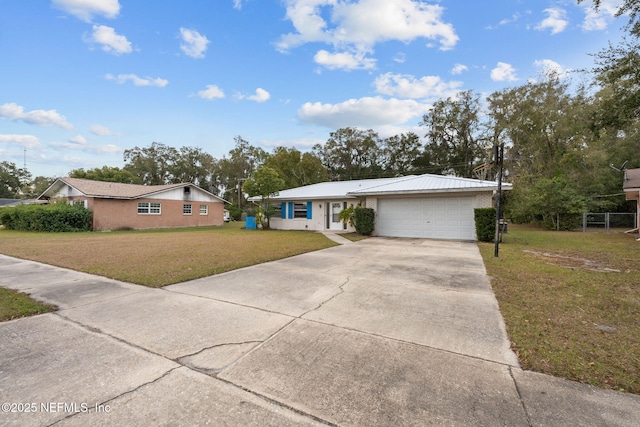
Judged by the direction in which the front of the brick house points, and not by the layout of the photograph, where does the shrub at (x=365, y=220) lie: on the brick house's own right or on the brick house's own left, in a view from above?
on the brick house's own left

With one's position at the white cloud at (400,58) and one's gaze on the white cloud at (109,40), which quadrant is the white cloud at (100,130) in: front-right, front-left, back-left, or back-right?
front-right

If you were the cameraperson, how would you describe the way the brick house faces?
facing the viewer and to the left of the viewer

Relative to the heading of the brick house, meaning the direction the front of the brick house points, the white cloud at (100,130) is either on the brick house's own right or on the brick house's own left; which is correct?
on the brick house's own right

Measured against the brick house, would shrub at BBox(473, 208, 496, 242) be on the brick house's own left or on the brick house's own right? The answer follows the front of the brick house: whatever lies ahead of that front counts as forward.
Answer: on the brick house's own left

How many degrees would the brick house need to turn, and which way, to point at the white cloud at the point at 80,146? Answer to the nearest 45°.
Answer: approximately 135° to its right

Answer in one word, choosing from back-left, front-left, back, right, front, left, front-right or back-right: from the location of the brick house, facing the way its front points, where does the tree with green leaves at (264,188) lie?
left

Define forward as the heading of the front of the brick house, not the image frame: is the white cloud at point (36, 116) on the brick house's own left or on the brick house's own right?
on the brick house's own right
